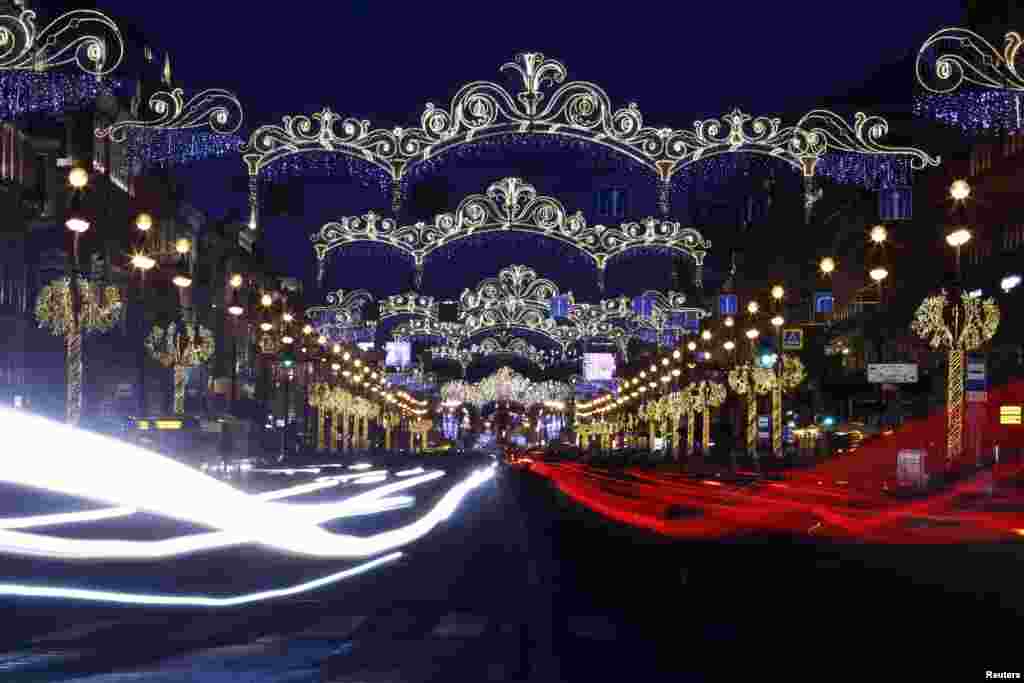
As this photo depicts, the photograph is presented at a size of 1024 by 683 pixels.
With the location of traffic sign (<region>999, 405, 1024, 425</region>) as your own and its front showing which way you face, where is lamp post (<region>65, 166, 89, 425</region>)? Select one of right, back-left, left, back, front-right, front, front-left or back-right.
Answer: front-right

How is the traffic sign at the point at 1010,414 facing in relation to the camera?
toward the camera

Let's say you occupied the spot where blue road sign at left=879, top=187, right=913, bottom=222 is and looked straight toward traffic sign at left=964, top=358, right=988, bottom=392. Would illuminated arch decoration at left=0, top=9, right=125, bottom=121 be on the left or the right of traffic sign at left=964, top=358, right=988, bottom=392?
right
